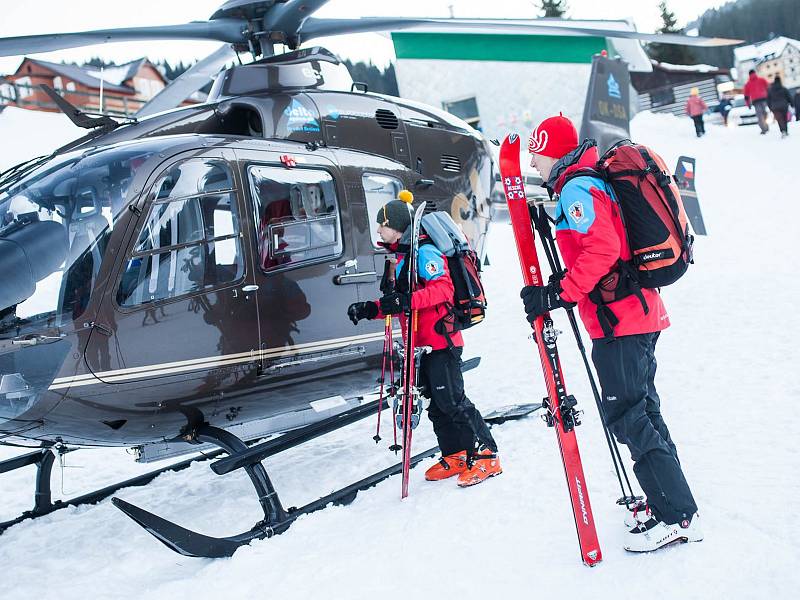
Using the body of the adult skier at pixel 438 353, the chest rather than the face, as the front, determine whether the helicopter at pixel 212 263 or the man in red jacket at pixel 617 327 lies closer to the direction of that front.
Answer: the helicopter

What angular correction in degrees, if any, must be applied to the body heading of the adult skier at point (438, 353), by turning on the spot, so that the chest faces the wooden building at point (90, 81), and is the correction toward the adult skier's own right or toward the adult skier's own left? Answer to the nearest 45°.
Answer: approximately 90° to the adult skier's own right

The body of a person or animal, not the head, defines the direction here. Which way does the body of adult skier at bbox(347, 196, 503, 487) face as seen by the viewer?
to the viewer's left

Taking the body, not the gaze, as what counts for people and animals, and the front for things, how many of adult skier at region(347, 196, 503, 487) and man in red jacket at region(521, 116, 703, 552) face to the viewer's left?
2

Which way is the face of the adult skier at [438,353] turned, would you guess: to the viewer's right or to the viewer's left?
to the viewer's left

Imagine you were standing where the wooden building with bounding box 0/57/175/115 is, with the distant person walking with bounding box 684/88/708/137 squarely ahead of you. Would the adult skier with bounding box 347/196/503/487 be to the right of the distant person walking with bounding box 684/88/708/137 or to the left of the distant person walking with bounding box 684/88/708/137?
right

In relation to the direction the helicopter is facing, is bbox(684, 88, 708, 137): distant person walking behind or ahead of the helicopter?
behind

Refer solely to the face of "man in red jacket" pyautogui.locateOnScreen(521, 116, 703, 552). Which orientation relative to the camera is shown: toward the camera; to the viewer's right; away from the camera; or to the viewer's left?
to the viewer's left

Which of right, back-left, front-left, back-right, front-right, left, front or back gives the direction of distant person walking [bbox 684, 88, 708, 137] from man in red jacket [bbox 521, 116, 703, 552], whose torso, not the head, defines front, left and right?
right

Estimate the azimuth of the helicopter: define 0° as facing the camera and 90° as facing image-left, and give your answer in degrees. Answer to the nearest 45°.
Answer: approximately 45°

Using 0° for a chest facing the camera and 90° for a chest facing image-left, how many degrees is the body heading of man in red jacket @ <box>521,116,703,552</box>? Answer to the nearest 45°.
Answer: approximately 90°

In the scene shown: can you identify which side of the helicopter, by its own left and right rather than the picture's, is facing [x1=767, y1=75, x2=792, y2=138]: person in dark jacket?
back
